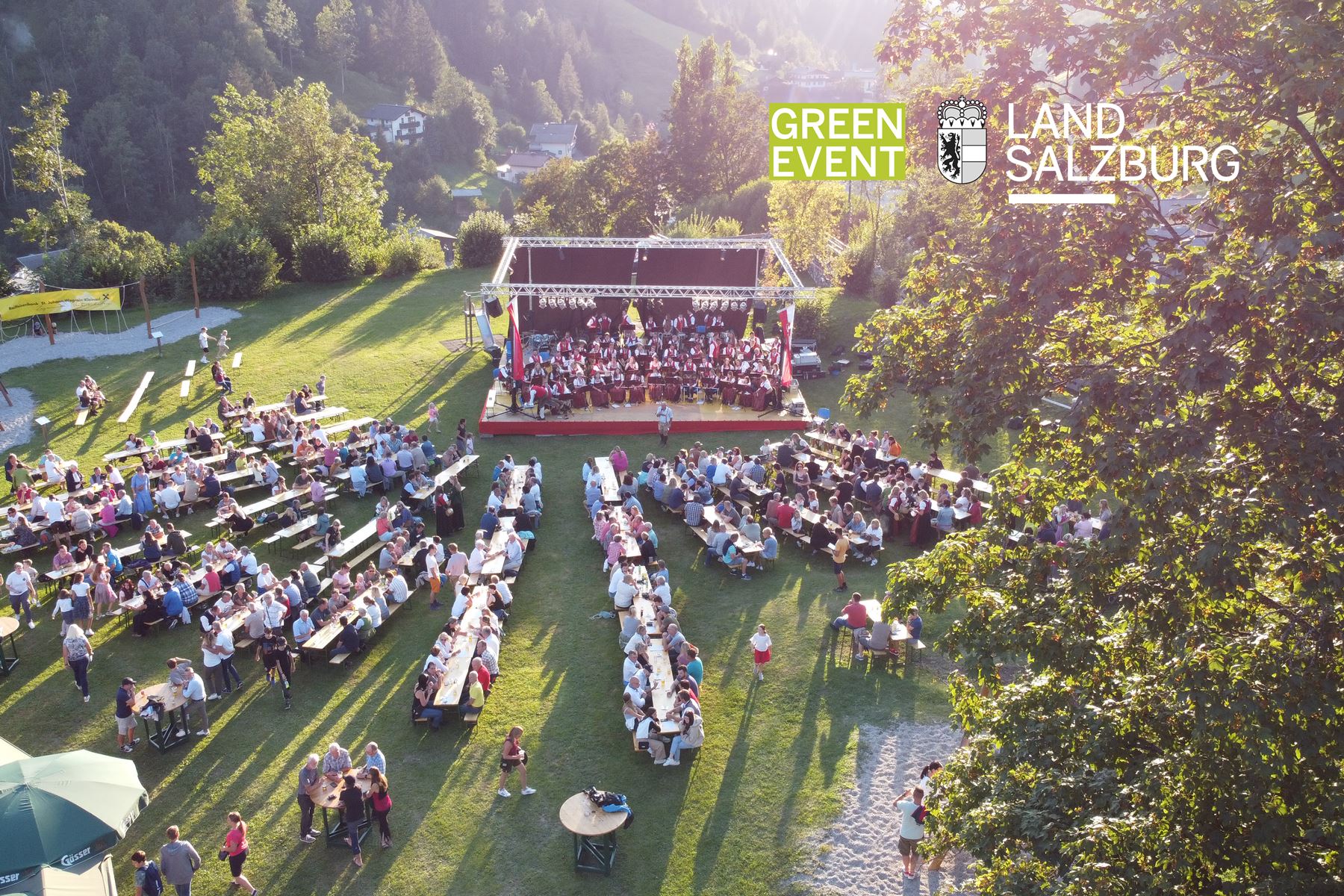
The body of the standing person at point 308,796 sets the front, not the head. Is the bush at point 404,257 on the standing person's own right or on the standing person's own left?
on the standing person's own left

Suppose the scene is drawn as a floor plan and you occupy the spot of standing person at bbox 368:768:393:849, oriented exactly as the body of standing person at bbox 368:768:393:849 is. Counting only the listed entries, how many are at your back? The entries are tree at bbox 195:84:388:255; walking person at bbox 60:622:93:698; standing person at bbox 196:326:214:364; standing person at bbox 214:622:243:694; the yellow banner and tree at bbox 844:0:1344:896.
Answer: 1

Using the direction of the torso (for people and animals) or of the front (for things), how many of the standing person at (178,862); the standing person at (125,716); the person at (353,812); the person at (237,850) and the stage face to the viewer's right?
1

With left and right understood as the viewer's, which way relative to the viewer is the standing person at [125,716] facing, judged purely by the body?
facing to the right of the viewer

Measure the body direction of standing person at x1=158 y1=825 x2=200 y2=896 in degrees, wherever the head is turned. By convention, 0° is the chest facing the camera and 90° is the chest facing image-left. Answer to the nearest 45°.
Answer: approximately 180°

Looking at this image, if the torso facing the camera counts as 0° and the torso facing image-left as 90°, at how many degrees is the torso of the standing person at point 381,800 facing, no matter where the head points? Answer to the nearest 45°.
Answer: approximately 135°

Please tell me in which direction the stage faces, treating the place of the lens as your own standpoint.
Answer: facing the viewer

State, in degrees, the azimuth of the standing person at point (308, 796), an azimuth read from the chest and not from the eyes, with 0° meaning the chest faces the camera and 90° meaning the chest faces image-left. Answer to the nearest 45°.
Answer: approximately 270°

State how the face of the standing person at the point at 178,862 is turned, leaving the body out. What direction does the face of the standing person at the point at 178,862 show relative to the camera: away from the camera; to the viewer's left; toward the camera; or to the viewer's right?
away from the camera

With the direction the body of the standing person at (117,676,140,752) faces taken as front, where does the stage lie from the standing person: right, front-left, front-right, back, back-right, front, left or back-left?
front-left

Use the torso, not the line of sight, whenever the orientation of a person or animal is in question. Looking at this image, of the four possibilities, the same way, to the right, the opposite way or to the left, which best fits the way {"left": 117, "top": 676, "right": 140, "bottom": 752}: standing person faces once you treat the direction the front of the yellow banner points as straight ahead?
to the left

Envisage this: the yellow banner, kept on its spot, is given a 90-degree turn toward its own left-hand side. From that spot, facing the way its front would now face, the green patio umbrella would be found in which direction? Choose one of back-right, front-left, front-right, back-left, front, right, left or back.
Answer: right
